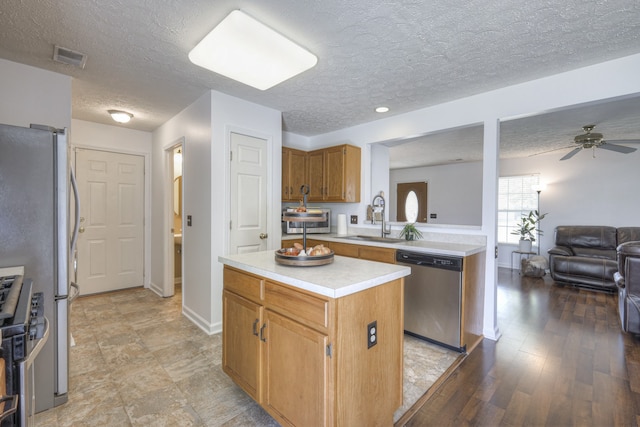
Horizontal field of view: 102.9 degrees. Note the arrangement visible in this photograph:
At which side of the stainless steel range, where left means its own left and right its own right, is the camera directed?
right

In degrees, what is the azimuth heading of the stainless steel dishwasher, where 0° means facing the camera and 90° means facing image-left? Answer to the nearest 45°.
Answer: approximately 45°

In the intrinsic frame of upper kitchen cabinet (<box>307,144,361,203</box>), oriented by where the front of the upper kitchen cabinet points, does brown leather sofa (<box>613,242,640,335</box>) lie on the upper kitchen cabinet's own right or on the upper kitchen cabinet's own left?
on the upper kitchen cabinet's own left

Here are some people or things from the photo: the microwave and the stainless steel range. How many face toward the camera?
1

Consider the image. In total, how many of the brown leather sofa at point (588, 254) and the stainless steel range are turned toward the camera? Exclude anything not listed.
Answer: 1

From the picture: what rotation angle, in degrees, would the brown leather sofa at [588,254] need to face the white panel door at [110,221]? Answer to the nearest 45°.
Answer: approximately 45° to its right

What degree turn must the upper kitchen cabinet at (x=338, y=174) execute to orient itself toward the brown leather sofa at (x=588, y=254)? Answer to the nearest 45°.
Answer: approximately 135° to its left

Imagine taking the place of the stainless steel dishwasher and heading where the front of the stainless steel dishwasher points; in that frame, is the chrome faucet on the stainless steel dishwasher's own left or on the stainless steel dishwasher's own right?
on the stainless steel dishwasher's own right

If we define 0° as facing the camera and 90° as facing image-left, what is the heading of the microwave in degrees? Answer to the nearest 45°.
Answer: approximately 0°
